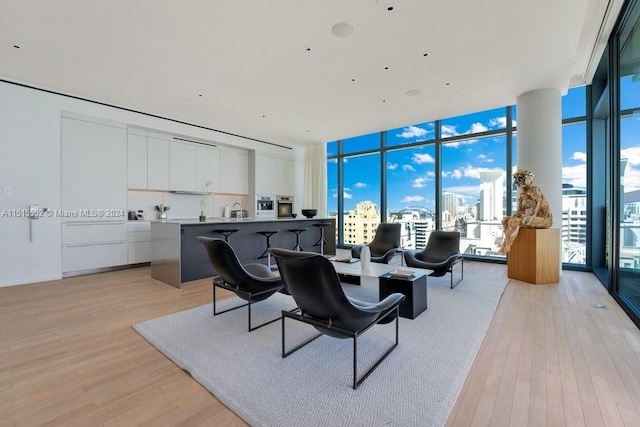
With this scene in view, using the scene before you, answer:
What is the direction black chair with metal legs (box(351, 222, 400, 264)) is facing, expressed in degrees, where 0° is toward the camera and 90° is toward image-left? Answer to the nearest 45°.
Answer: approximately 45°

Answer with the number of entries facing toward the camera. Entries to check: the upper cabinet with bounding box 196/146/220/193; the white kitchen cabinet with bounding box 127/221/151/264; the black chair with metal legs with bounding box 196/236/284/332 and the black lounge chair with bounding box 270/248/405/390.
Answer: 2

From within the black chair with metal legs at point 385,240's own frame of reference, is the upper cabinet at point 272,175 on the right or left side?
on its right

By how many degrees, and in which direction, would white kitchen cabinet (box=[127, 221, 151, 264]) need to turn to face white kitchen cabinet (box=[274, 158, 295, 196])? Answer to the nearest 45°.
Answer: approximately 90° to its left

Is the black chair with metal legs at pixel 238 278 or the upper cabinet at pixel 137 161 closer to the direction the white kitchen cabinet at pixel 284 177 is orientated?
the black chair with metal legs

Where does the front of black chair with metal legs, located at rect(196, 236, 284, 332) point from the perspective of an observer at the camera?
facing away from the viewer and to the right of the viewer

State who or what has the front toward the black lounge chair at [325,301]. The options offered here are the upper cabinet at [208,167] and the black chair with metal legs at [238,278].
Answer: the upper cabinet

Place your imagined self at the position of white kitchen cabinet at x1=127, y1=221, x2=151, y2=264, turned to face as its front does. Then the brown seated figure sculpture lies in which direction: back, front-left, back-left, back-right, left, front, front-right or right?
front-left

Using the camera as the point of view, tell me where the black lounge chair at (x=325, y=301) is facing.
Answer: facing away from the viewer and to the right of the viewer

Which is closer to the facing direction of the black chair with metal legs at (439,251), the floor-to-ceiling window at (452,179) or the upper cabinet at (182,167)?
the upper cabinet

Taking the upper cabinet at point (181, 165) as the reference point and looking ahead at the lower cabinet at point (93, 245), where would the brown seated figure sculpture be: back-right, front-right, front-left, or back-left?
back-left

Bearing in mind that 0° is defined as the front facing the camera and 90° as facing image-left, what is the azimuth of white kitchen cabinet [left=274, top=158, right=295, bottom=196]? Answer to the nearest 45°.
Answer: approximately 315°
